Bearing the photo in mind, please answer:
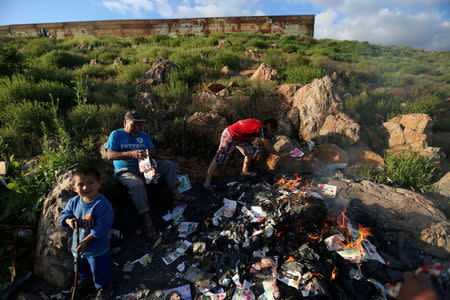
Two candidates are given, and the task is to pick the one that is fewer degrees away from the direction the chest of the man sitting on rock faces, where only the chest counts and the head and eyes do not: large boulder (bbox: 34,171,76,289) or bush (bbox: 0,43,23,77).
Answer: the large boulder

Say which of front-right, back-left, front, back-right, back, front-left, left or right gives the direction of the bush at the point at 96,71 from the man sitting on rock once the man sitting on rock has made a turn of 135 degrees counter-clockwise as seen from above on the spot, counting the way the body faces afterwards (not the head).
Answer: front

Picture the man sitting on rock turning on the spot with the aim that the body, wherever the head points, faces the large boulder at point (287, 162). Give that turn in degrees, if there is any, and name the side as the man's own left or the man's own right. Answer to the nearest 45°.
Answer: approximately 45° to the man's own left

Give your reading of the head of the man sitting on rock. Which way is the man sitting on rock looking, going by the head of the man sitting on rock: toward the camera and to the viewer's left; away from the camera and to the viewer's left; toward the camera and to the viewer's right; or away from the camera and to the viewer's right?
toward the camera and to the viewer's right

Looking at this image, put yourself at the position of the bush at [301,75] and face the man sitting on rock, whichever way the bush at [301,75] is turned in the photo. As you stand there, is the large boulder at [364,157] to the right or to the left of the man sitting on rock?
left

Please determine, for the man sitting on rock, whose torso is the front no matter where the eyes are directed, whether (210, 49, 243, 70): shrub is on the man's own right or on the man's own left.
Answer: on the man's own left

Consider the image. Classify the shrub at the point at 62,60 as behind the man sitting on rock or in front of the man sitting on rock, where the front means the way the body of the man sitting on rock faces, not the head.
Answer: behind

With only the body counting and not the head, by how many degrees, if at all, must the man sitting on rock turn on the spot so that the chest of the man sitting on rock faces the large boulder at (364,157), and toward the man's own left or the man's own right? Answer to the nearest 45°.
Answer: approximately 45° to the man's own left

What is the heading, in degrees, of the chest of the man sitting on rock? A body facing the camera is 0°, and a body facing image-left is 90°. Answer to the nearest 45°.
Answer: approximately 315°

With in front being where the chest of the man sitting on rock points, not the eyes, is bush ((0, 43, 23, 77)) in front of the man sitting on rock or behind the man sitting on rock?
behind

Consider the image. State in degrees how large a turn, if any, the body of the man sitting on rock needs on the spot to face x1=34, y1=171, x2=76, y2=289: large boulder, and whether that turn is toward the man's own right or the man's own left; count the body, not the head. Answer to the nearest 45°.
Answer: approximately 90° to the man's own right

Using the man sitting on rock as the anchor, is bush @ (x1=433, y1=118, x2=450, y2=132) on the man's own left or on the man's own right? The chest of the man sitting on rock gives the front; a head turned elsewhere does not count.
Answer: on the man's own left
